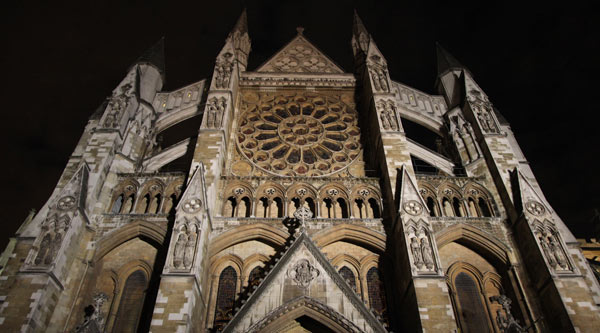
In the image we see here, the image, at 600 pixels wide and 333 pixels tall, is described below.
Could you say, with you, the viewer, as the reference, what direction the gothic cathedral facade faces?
facing the viewer
